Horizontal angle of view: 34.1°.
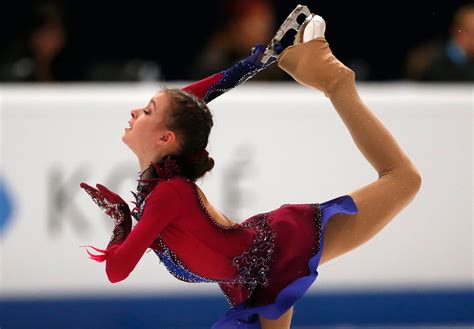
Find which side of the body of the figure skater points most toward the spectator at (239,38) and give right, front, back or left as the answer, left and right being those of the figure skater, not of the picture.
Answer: right

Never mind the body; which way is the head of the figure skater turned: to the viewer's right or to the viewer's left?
to the viewer's left

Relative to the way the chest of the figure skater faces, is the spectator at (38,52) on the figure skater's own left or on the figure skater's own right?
on the figure skater's own right

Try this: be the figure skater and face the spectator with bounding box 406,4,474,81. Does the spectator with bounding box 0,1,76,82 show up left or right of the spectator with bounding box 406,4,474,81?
left

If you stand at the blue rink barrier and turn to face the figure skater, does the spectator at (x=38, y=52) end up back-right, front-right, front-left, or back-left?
back-right

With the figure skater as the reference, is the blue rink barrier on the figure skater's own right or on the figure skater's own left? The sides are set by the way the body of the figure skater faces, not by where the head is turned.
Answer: on the figure skater's own right

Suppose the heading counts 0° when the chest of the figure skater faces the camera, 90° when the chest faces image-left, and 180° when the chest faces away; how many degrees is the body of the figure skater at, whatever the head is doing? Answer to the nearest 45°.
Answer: approximately 90°

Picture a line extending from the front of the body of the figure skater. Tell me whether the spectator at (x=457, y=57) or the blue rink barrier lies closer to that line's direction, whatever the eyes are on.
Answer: the blue rink barrier

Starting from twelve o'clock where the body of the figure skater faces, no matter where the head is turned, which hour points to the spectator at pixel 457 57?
The spectator is roughly at 4 o'clock from the figure skater.
